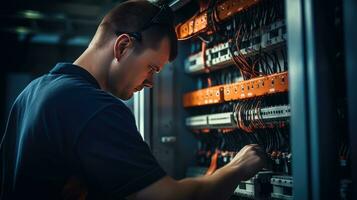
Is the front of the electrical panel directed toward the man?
yes

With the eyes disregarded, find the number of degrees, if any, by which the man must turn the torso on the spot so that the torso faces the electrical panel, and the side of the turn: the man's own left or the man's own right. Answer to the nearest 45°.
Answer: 0° — they already face it

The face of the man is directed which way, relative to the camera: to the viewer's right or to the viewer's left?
to the viewer's right

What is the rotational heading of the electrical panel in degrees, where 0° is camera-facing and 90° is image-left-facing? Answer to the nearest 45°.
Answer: approximately 45°

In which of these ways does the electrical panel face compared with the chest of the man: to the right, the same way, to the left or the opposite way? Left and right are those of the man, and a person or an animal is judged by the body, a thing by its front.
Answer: the opposite way

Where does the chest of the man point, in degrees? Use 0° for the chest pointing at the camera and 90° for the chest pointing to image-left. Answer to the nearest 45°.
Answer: approximately 225°
